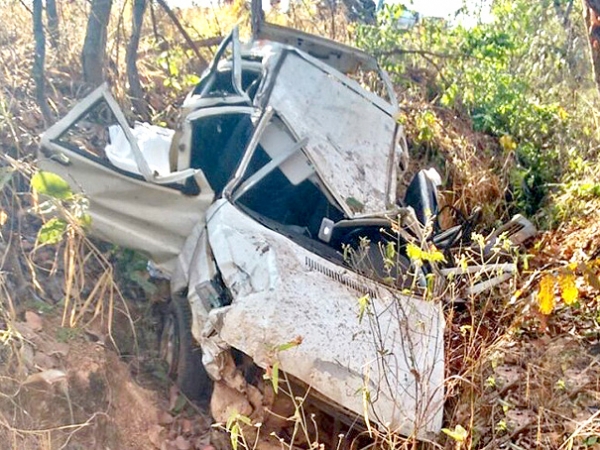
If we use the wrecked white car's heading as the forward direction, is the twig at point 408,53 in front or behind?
behind

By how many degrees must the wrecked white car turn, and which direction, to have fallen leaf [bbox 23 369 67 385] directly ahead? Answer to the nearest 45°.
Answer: approximately 45° to its right

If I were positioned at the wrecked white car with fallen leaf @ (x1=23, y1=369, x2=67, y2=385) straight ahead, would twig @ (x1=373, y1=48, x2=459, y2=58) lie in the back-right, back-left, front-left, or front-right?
back-right

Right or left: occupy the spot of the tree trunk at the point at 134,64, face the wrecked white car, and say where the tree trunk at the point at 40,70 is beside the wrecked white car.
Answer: right

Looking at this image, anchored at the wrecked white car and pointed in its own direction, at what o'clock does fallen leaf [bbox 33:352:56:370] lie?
The fallen leaf is roughly at 2 o'clock from the wrecked white car.

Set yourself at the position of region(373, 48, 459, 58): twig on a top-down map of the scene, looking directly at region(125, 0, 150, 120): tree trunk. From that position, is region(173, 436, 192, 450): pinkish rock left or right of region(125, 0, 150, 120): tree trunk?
left

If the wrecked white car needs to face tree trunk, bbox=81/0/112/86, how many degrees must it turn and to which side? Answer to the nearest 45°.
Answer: approximately 135° to its right

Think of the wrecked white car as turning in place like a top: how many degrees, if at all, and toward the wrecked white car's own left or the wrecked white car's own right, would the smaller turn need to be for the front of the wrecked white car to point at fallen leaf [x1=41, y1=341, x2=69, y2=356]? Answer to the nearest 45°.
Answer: approximately 90° to the wrecked white car's own right

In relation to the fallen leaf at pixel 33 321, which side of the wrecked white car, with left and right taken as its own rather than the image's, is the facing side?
right

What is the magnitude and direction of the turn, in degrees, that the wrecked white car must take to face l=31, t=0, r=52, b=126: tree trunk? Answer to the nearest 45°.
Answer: approximately 135° to its right

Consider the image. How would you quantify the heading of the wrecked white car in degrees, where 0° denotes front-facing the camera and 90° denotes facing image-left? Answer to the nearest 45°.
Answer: approximately 0°

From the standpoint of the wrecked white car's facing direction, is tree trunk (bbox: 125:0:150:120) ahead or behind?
behind
